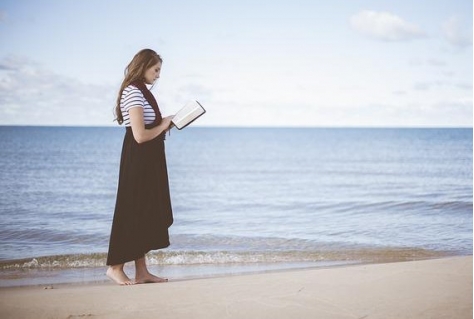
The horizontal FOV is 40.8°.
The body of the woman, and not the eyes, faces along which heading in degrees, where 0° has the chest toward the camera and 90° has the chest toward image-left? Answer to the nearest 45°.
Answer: approximately 270°

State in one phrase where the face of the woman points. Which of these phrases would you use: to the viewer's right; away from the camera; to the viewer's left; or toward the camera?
to the viewer's right
